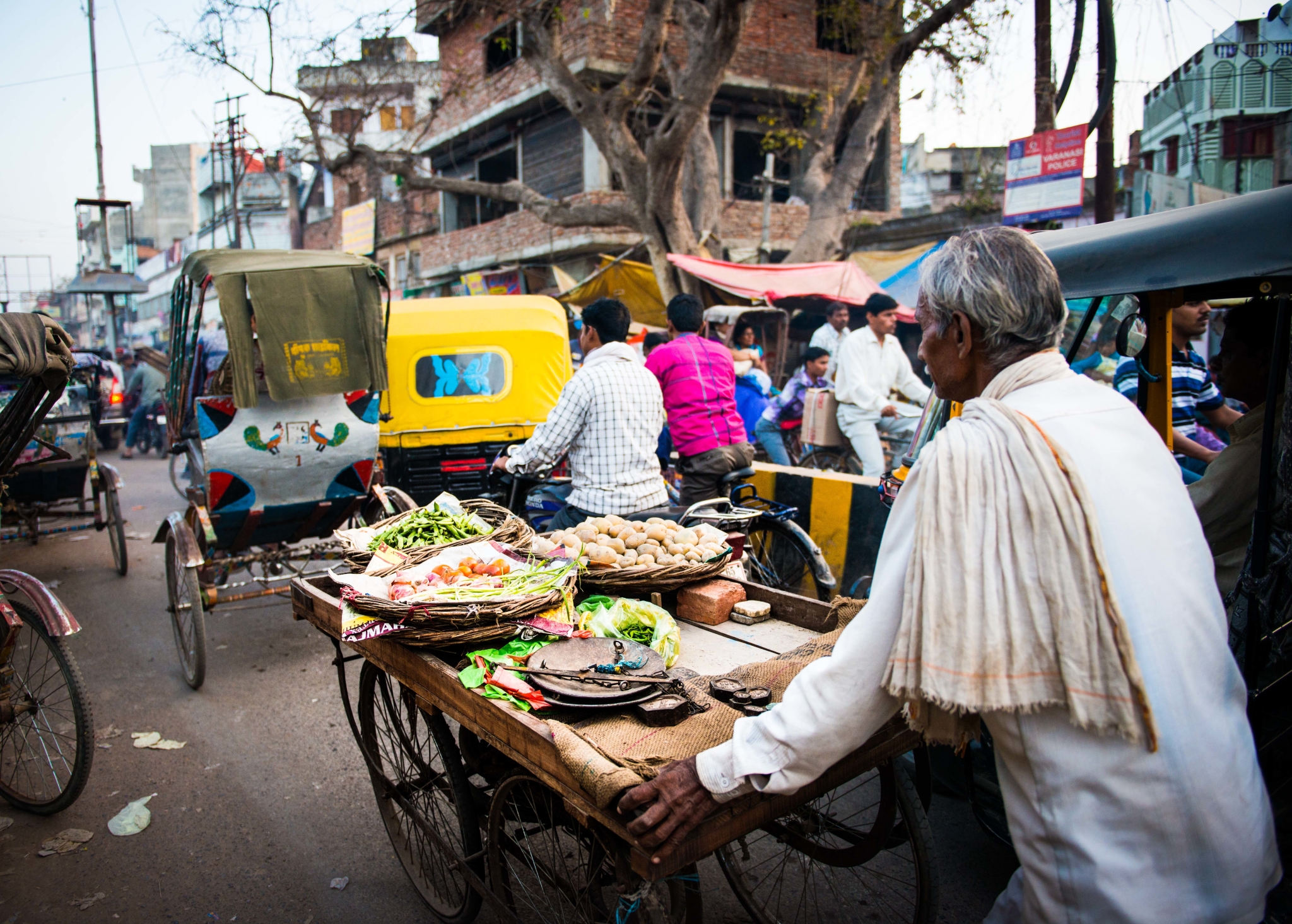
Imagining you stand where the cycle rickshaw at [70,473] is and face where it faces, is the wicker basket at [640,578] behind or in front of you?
behind

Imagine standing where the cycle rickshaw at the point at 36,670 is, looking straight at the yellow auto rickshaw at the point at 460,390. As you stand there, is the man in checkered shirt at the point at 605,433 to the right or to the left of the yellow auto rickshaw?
right

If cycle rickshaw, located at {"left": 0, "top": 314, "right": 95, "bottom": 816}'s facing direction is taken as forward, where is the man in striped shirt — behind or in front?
behind

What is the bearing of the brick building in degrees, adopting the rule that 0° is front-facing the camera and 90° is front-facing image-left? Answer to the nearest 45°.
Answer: approximately 45°

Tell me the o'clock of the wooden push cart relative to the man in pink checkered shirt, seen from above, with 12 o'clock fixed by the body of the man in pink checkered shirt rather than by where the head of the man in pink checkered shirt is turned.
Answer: The wooden push cart is roughly at 6 o'clock from the man in pink checkered shirt.

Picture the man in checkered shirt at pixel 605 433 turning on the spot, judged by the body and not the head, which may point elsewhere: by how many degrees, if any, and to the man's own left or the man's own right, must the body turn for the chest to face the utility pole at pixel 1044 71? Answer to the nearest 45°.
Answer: approximately 90° to the man's own right

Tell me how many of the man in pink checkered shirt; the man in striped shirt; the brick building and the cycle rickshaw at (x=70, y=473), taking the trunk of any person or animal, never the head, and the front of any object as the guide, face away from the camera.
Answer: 2

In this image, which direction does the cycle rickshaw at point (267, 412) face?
away from the camera

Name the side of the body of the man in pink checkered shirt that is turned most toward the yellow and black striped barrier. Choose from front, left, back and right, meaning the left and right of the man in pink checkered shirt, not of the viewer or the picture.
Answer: right

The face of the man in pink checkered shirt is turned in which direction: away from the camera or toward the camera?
away from the camera

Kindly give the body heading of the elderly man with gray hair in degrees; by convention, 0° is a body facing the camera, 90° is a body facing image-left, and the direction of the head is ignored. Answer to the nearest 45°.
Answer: approximately 135°
